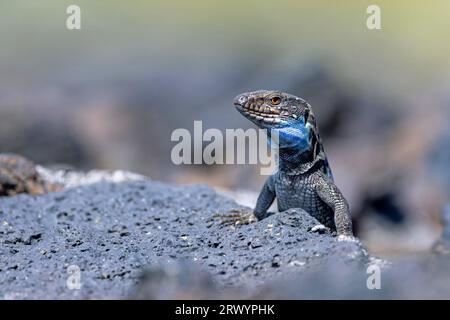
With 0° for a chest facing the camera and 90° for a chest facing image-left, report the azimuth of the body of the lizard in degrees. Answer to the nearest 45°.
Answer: approximately 45°
